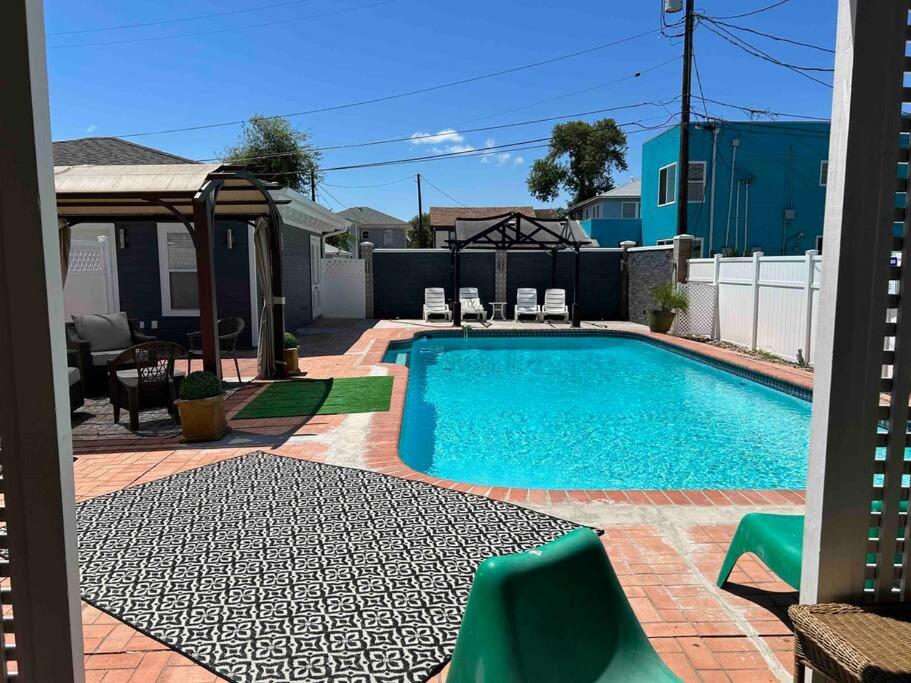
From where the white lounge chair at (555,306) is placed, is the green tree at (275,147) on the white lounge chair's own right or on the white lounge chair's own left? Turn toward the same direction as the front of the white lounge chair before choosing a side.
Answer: on the white lounge chair's own right

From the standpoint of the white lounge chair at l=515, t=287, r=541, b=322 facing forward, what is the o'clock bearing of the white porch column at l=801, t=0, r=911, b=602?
The white porch column is roughly at 12 o'clock from the white lounge chair.

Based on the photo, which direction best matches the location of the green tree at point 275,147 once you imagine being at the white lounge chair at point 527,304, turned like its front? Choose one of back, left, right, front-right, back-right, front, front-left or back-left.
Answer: back-right

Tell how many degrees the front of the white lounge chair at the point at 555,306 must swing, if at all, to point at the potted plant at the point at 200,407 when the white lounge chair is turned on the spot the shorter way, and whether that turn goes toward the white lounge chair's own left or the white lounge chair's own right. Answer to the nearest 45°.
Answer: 0° — it already faces it

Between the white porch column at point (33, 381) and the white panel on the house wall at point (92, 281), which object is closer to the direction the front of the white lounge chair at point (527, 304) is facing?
the white porch column

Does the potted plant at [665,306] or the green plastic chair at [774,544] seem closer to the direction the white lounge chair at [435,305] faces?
the green plastic chair

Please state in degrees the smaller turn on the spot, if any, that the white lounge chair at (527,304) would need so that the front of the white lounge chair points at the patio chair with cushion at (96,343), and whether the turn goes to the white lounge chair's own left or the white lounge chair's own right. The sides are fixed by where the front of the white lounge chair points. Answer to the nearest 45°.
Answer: approximately 45° to the white lounge chair's own right

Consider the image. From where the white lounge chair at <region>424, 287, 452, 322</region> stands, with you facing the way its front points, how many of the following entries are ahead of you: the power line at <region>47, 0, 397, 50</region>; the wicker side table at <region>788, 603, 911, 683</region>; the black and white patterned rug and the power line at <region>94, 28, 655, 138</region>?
2

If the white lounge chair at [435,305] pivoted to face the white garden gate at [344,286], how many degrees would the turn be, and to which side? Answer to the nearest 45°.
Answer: approximately 135° to its right

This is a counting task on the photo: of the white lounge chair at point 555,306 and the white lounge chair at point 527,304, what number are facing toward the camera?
2

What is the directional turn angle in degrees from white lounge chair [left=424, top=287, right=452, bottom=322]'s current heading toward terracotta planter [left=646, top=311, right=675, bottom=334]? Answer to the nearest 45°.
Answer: approximately 45° to its left

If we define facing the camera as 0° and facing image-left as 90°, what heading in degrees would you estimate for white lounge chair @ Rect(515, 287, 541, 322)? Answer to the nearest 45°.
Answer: approximately 0°

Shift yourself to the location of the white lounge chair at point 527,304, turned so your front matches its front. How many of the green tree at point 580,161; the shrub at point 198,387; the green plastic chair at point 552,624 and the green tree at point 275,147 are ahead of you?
2

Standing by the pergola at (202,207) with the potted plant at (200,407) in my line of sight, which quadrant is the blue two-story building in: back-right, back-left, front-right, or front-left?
back-left
